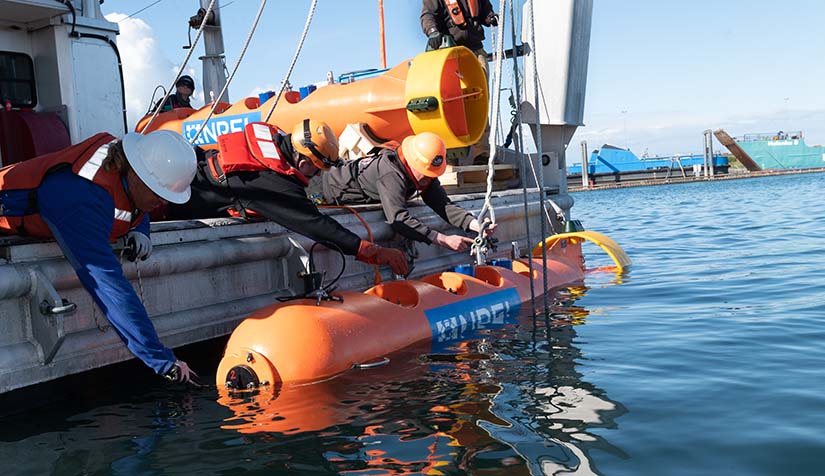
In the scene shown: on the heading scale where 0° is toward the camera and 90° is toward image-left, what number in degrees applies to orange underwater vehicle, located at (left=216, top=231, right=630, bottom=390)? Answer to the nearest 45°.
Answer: approximately 45°

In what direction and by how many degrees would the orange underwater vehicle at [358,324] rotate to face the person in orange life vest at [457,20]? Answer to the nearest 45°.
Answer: approximately 135° to its right

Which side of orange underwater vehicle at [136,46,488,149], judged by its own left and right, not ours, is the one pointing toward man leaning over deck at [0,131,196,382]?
left

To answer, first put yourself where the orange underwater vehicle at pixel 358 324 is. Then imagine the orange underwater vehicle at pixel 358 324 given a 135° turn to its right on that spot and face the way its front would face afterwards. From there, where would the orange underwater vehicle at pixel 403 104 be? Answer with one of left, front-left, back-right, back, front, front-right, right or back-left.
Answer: front

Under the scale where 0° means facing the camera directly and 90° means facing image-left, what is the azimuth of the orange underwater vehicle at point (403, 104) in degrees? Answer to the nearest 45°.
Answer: approximately 135°

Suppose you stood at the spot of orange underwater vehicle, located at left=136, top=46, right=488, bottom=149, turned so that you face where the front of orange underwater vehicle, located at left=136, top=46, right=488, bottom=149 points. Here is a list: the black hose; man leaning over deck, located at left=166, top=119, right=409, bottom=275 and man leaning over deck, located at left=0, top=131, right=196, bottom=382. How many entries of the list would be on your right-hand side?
0

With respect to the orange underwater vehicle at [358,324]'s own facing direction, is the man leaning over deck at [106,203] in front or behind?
in front
